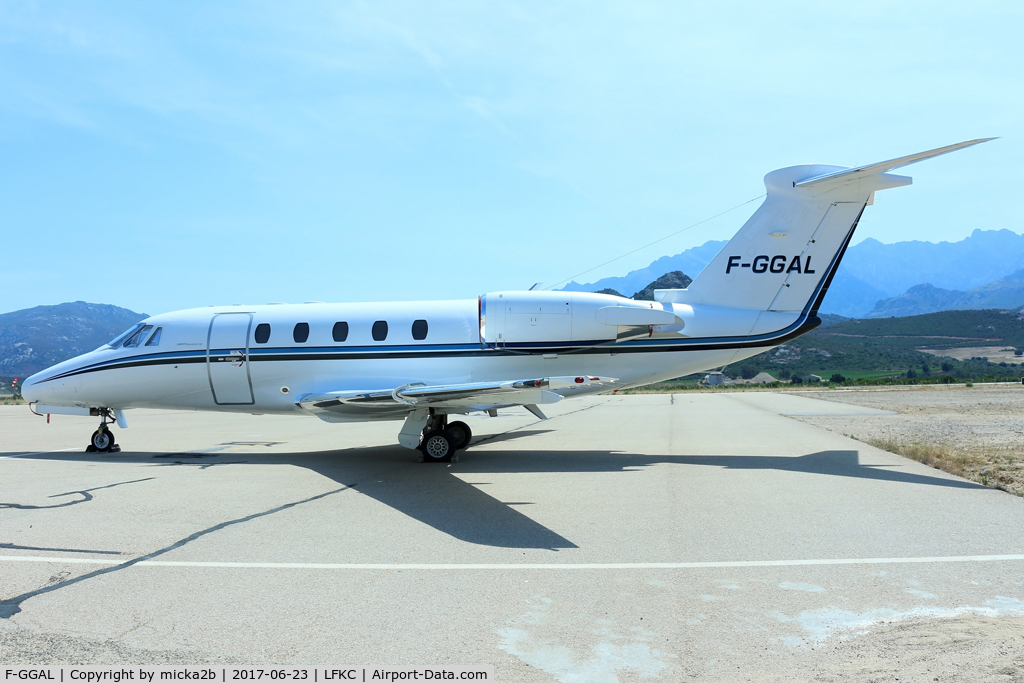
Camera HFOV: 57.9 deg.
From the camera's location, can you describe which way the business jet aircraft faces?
facing to the left of the viewer
